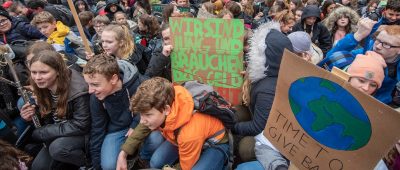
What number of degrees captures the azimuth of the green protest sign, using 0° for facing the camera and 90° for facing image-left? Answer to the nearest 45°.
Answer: approximately 0°

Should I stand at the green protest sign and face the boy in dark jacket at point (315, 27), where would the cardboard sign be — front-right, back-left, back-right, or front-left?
back-right

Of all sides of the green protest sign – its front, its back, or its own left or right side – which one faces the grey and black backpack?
front

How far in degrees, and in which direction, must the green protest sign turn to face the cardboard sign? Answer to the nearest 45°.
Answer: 0° — it already faces it

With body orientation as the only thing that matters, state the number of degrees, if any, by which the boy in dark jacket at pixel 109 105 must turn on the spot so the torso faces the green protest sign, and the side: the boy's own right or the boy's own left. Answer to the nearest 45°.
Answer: approximately 135° to the boy's own left

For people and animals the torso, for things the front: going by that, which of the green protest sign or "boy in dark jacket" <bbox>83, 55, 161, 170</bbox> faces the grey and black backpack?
the green protest sign

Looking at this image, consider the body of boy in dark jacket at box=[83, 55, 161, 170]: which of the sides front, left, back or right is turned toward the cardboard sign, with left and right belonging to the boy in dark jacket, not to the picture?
left

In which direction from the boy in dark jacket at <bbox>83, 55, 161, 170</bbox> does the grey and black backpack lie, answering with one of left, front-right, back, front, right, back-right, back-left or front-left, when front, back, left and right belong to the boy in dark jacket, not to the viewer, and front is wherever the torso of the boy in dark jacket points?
left

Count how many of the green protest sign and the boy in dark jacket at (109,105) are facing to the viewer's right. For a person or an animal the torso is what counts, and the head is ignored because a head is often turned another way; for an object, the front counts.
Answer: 0
